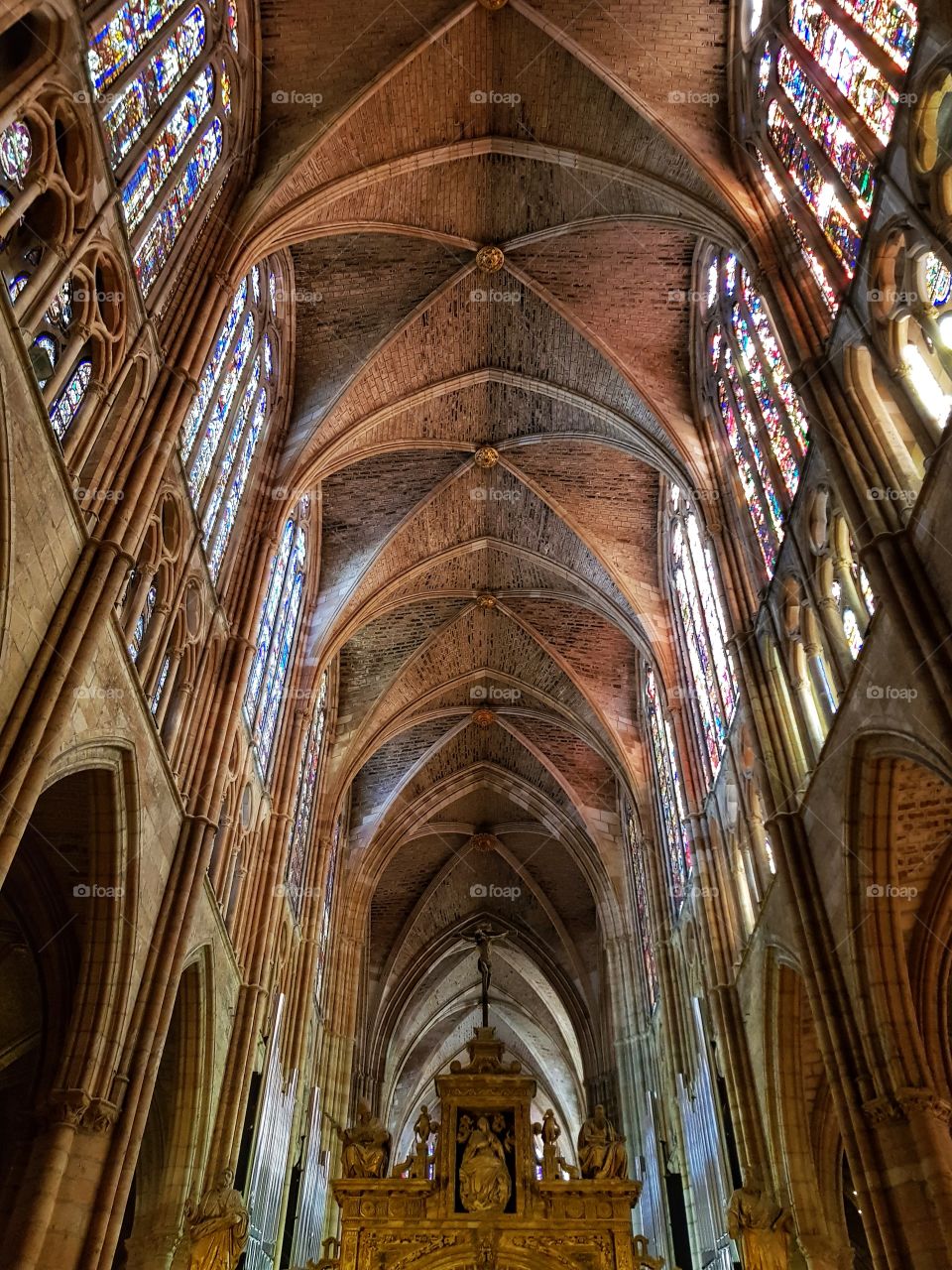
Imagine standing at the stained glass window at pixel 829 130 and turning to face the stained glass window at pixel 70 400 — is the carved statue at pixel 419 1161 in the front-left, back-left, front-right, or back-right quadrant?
front-right

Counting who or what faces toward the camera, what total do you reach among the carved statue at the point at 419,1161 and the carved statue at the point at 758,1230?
2

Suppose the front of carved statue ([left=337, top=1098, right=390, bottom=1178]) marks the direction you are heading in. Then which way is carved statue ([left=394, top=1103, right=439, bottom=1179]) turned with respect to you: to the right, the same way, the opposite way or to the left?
the same way

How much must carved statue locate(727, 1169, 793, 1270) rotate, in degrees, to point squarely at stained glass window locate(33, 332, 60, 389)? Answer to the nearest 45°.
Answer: approximately 45° to its right

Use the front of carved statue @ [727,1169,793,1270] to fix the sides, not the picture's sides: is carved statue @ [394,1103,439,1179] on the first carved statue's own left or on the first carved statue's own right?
on the first carved statue's own right

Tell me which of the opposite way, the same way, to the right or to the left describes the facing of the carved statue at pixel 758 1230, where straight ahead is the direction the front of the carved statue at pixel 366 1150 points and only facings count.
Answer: the same way

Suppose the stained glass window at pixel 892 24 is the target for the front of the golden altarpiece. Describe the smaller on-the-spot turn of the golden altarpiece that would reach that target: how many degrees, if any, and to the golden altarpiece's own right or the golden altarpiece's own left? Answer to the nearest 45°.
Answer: approximately 45° to the golden altarpiece's own left

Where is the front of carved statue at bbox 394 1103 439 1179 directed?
toward the camera

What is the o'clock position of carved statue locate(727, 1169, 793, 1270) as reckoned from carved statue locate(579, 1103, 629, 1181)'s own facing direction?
carved statue locate(727, 1169, 793, 1270) is roughly at 9 o'clock from carved statue locate(579, 1103, 629, 1181).

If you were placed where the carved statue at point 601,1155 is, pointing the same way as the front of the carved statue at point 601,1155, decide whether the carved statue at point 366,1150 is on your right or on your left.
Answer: on your right

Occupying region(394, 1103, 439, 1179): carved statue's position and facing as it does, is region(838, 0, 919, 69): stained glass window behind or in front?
in front

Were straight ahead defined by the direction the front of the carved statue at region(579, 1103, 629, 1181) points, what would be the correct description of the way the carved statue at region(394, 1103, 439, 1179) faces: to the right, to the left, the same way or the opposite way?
the same way

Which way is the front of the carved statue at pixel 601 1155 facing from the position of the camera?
facing the viewer

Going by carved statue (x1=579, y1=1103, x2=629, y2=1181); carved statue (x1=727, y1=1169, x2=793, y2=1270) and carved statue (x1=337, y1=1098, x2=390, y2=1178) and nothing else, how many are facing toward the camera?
3

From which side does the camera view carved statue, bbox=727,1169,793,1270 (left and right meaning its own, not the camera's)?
front

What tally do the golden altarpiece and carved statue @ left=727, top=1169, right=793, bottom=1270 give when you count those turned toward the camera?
2
